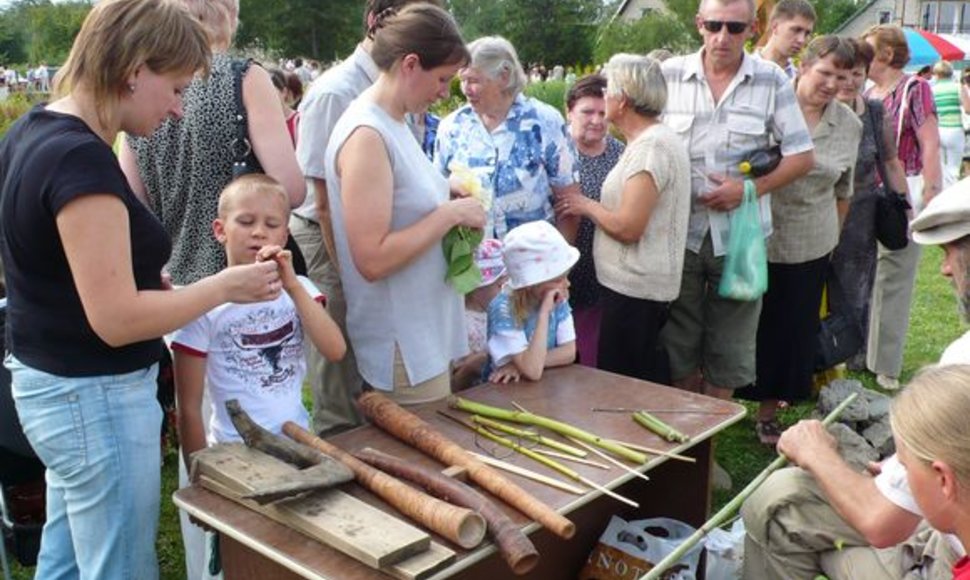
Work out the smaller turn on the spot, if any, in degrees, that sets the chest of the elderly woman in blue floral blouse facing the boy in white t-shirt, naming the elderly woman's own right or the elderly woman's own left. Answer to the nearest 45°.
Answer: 0° — they already face them

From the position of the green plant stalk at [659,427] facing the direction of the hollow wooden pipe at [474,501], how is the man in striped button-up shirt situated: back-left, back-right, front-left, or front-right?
back-right

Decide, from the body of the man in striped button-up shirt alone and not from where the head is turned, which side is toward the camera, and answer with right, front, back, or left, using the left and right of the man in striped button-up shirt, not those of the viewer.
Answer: front

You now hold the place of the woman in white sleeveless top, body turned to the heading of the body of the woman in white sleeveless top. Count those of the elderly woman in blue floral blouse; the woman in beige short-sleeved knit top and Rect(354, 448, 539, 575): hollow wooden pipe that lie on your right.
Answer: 1

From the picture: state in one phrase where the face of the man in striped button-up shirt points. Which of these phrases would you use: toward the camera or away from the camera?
toward the camera

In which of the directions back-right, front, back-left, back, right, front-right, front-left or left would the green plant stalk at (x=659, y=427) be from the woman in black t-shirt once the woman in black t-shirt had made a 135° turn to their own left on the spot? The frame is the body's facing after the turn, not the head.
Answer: back-right

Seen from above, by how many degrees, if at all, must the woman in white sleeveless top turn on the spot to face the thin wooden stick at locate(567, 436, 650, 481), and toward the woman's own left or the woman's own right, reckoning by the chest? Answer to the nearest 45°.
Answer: approximately 45° to the woman's own right

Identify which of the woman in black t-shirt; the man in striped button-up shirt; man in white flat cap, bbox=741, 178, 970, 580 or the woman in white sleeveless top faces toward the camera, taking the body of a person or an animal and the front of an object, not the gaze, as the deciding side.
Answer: the man in striped button-up shirt

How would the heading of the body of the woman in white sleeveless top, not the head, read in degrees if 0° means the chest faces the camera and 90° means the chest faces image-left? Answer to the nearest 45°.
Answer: approximately 270°

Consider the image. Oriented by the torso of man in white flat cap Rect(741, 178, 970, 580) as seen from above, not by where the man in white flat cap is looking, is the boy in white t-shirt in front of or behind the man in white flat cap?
in front

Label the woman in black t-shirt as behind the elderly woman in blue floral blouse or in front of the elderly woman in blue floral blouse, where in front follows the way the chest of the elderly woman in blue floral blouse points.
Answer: in front

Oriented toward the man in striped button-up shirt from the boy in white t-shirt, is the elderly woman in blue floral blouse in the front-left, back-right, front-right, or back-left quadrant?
front-left

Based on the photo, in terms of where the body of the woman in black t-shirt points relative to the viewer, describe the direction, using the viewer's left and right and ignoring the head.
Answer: facing to the right of the viewer

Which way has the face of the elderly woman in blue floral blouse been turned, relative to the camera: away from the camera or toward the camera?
toward the camera

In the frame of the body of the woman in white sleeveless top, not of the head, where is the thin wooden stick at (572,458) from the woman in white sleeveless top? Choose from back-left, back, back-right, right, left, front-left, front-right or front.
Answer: front-right

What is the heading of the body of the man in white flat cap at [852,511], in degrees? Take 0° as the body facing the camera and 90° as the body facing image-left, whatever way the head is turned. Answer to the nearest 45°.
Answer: approximately 90°

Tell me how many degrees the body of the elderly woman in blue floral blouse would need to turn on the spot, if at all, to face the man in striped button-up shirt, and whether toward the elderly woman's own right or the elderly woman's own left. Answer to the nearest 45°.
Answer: approximately 135° to the elderly woman's own left

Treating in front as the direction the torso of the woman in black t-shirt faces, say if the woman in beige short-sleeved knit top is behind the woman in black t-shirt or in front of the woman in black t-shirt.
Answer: in front
